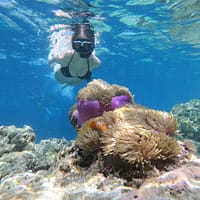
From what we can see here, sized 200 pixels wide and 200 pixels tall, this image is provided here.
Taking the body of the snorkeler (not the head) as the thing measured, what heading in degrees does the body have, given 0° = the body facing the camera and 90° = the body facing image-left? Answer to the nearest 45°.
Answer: approximately 0°

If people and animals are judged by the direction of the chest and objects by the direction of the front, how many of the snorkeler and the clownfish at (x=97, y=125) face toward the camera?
1

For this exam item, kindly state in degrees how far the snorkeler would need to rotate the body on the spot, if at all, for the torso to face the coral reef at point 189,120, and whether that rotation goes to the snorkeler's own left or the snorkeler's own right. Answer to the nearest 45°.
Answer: approximately 135° to the snorkeler's own left
